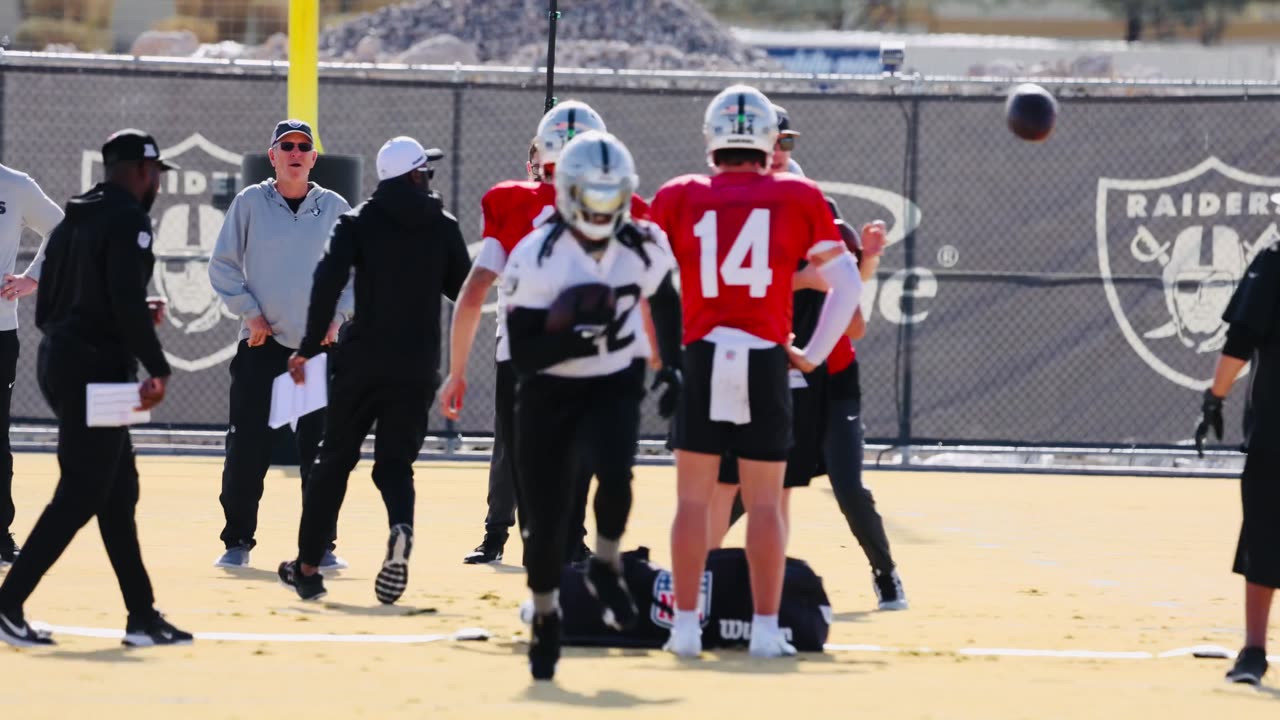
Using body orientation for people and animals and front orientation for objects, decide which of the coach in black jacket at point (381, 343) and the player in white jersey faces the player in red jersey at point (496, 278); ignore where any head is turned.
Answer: the coach in black jacket

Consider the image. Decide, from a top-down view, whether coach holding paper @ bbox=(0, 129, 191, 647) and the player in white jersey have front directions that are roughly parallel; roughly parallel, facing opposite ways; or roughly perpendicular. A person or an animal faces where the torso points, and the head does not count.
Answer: roughly perpendicular

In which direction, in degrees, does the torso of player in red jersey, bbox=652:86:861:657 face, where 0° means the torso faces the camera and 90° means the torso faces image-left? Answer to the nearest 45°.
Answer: approximately 180°

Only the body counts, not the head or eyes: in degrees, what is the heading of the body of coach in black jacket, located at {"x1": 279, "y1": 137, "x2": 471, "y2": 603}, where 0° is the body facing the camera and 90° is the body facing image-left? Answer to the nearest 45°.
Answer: approximately 225°

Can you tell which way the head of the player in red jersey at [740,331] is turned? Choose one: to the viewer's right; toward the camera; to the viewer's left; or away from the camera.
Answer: away from the camera

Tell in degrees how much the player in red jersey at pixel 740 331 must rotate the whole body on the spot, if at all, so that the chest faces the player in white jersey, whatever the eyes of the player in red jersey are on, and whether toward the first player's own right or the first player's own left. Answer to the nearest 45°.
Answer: approximately 135° to the first player's own left

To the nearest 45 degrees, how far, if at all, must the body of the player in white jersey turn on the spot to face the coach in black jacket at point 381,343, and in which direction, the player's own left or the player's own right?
approximately 135° to the player's own right

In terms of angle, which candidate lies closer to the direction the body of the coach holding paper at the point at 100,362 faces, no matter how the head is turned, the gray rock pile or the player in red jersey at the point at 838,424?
the player in red jersey

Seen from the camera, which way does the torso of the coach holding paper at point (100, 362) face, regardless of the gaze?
to the viewer's right

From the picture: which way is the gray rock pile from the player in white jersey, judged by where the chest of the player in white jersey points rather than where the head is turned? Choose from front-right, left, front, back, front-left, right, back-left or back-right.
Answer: back
